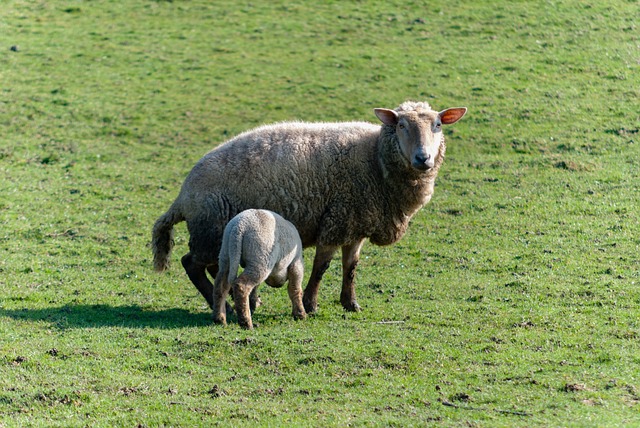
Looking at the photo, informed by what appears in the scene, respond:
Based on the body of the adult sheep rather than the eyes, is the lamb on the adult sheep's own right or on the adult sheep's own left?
on the adult sheep's own right

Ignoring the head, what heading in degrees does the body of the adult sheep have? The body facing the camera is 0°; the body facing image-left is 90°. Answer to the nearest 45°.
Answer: approximately 270°

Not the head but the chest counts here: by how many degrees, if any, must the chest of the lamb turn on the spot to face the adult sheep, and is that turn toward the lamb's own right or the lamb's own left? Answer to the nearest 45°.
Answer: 0° — it already faces it

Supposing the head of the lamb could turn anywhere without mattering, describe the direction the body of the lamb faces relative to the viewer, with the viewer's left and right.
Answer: facing away from the viewer and to the right of the viewer
